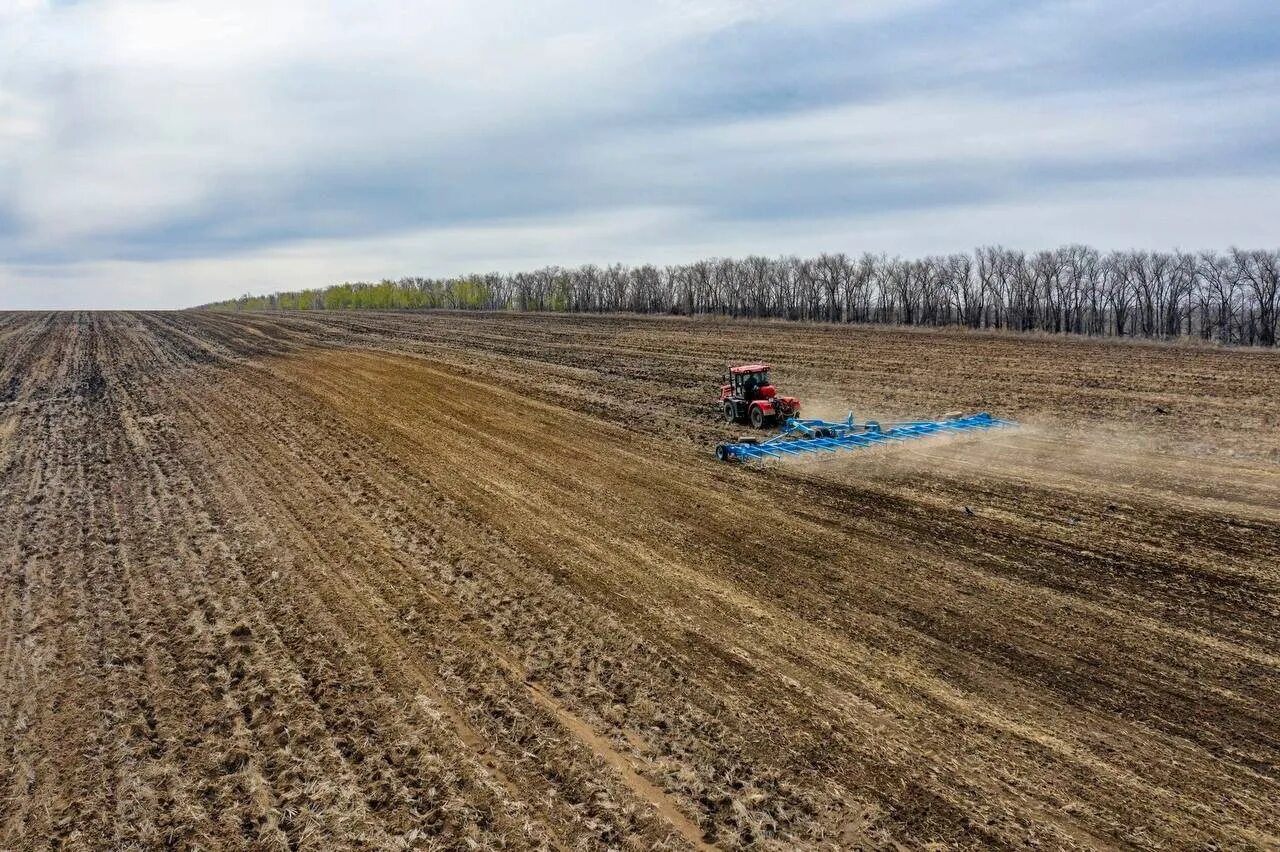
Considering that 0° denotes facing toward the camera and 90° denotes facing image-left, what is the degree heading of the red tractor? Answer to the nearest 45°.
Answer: approximately 135°
